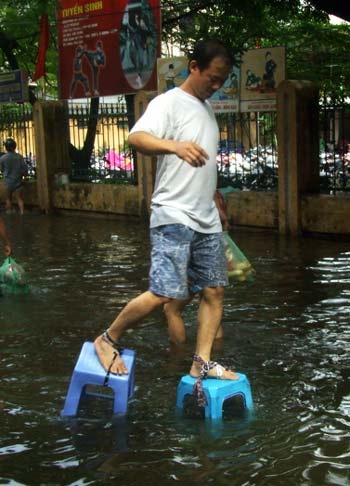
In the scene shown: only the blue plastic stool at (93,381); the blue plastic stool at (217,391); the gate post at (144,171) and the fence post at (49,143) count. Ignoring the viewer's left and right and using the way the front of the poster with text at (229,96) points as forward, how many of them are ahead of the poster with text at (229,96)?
2

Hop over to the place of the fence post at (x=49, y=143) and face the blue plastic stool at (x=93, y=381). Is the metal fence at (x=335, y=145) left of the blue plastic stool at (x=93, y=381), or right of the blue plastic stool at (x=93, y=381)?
left

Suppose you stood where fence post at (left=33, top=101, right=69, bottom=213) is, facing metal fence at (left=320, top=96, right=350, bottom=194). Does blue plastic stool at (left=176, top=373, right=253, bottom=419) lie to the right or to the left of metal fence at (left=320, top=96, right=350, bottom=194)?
right

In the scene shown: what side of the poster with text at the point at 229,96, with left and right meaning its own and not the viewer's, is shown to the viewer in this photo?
front

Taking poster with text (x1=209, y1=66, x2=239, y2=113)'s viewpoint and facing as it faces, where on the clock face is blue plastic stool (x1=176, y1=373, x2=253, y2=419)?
The blue plastic stool is roughly at 12 o'clock from the poster with text.

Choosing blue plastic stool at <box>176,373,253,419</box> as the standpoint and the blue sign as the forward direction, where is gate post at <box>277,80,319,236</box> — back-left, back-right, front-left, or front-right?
front-right

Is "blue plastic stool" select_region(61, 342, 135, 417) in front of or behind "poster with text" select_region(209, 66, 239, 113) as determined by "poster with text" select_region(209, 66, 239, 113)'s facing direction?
in front

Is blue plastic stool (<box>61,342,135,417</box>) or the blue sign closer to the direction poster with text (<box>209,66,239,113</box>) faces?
the blue plastic stool

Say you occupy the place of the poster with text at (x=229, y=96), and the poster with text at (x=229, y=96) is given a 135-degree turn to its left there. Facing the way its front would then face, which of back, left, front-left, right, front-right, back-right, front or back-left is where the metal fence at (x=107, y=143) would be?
left

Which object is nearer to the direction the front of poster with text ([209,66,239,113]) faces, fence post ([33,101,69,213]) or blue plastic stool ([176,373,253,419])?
the blue plastic stool

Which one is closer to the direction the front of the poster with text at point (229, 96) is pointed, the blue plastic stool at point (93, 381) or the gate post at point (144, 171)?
the blue plastic stool

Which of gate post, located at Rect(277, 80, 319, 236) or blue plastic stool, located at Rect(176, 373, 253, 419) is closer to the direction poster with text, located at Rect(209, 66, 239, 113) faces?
the blue plastic stool

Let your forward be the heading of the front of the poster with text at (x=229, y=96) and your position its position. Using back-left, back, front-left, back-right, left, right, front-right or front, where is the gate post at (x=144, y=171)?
back-right

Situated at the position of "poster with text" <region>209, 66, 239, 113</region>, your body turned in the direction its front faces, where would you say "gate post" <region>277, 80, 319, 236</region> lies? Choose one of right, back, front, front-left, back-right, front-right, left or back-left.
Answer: front-left

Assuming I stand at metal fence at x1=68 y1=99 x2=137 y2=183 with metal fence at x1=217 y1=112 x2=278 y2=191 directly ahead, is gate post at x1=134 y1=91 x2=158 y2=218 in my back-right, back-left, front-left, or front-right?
front-right

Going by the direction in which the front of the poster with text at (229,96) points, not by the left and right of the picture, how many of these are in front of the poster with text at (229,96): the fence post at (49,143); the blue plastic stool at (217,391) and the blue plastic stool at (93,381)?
2
